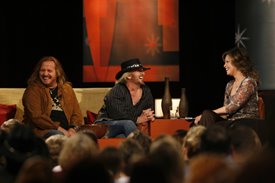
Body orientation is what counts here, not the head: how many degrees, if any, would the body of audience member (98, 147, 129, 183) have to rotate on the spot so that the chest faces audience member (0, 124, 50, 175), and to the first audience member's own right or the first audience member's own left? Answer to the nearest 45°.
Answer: approximately 45° to the first audience member's own left

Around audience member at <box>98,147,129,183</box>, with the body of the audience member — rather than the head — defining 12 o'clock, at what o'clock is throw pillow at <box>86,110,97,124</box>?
The throw pillow is roughly at 12 o'clock from the audience member.

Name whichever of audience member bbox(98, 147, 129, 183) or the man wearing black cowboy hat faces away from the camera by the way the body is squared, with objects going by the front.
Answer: the audience member

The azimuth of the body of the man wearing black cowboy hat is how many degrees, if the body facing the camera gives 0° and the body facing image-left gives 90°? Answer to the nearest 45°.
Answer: approximately 315°

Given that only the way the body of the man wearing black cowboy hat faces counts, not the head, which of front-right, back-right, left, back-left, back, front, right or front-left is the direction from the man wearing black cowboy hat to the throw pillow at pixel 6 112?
back-right

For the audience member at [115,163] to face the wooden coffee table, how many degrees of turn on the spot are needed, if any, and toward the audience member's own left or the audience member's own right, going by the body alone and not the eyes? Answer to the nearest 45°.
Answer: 0° — they already face it

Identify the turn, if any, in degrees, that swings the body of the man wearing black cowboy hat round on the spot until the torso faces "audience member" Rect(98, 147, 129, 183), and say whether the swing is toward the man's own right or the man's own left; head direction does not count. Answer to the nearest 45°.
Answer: approximately 45° to the man's own right

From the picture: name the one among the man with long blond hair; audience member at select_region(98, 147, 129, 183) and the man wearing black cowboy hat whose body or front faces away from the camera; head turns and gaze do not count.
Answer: the audience member

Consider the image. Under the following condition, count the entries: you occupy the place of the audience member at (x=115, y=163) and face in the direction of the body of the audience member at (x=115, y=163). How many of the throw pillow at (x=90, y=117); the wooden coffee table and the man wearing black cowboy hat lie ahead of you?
3

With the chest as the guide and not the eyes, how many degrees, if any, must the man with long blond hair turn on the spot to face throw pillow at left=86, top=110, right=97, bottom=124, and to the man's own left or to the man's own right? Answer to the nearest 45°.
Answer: approximately 90° to the man's own left

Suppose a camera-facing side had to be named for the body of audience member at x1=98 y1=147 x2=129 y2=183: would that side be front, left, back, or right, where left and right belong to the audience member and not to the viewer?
back

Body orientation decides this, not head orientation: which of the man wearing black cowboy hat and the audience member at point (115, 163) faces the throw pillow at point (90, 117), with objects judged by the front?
the audience member

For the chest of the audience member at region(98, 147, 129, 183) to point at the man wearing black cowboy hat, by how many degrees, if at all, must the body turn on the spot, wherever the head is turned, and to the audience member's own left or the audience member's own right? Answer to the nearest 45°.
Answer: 0° — they already face them

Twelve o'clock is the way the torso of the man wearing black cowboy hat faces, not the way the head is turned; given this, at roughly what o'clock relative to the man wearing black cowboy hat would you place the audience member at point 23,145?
The audience member is roughly at 2 o'clock from the man wearing black cowboy hat.

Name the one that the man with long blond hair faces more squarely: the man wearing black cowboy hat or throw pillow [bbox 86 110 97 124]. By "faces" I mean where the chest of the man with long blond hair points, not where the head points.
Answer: the man wearing black cowboy hat

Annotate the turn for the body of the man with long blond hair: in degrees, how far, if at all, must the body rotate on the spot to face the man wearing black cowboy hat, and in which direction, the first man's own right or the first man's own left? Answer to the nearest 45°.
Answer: approximately 45° to the first man's own left
